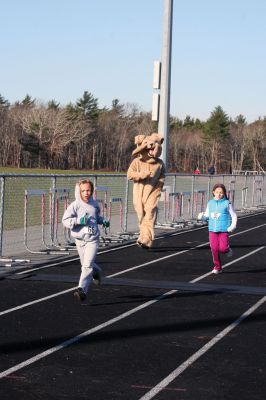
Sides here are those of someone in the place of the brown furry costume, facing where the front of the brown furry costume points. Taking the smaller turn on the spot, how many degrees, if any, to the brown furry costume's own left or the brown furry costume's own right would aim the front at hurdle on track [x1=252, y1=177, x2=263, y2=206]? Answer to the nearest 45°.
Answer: approximately 180°

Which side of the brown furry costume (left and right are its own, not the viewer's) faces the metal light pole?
back

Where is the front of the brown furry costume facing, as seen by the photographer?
facing the viewer

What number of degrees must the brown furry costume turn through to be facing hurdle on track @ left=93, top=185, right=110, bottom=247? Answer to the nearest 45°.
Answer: approximately 135° to its right

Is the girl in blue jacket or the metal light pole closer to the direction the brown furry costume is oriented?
the girl in blue jacket

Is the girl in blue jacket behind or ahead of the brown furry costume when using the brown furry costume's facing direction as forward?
ahead
